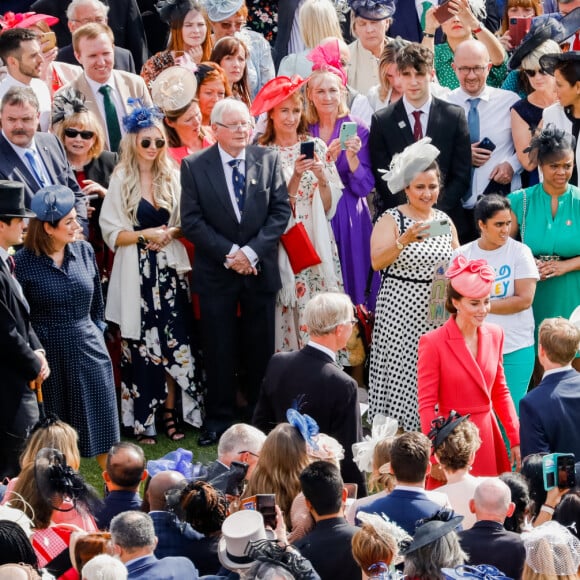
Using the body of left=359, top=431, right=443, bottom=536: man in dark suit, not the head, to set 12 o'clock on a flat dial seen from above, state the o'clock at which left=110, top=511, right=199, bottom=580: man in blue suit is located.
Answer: left=110, top=511, right=199, bottom=580: man in blue suit is roughly at 8 o'clock from left=359, top=431, right=443, bottom=536: man in dark suit.

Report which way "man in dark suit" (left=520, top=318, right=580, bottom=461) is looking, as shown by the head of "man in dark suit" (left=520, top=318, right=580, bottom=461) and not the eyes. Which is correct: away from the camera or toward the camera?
away from the camera

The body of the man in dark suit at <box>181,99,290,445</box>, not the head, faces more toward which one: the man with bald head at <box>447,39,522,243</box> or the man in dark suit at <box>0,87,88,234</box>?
the man in dark suit

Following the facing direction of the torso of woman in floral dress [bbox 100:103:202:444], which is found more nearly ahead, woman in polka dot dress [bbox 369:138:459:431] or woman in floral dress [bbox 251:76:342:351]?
the woman in polka dot dress

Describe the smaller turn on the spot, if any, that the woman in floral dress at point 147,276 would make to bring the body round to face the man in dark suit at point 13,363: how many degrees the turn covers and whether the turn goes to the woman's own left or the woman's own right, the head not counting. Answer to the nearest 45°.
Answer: approximately 90° to the woman's own right

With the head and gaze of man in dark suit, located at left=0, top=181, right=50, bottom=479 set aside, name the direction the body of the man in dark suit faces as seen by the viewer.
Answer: to the viewer's right

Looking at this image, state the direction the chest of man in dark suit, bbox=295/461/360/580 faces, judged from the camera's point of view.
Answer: away from the camera

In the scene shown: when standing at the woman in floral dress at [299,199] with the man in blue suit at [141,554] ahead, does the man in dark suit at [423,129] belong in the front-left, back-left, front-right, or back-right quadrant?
back-left

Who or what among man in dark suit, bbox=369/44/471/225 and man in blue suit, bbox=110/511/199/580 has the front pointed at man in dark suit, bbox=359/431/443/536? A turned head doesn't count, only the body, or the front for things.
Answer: man in dark suit, bbox=369/44/471/225

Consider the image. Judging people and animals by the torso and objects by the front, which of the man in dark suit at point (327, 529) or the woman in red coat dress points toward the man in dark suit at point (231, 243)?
the man in dark suit at point (327, 529)

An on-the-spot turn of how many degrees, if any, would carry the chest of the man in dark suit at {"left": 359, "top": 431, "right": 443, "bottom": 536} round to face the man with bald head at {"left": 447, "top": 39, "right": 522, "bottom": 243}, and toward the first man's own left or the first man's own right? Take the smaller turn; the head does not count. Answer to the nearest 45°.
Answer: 0° — they already face them

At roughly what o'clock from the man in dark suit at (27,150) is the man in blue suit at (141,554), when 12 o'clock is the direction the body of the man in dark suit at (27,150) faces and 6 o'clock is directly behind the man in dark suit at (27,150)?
the man in blue suit at (141,554) is roughly at 12 o'clock from the man in dark suit at (27,150).
